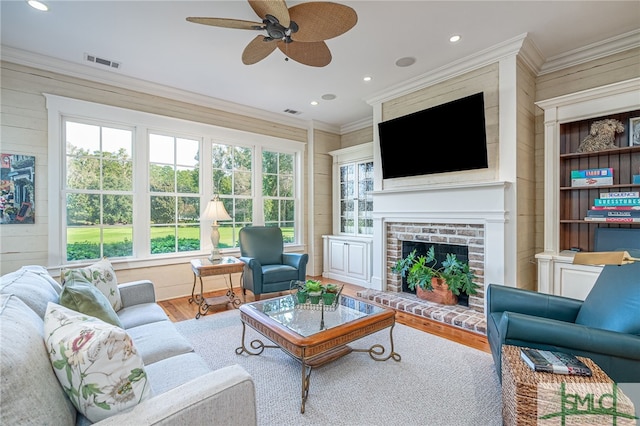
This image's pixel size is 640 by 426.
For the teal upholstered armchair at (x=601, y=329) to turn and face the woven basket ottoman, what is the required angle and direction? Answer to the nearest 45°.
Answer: approximately 90° to its left

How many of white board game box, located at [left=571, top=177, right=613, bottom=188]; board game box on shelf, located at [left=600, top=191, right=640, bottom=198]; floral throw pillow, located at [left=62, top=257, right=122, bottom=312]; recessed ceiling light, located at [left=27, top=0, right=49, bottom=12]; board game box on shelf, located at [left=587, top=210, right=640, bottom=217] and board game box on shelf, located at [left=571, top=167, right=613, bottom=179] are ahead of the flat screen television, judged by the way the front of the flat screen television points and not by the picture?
2

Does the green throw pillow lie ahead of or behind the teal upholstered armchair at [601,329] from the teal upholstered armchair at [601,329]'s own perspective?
ahead

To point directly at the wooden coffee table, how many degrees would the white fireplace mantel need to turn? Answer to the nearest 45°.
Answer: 0° — it already faces it

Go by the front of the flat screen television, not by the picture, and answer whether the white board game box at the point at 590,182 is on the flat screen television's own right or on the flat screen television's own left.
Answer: on the flat screen television's own left

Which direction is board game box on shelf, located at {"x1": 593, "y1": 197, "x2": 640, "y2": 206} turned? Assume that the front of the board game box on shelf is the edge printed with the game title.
toward the camera

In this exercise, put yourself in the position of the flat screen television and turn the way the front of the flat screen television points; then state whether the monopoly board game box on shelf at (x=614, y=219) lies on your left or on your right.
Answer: on your left

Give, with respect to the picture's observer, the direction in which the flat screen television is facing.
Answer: facing the viewer and to the left of the viewer

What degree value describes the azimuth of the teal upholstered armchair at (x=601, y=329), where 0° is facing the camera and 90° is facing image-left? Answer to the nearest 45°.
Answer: approximately 90°

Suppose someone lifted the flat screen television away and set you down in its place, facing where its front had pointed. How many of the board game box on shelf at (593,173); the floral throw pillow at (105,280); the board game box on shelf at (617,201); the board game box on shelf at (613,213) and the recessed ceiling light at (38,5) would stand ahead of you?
2

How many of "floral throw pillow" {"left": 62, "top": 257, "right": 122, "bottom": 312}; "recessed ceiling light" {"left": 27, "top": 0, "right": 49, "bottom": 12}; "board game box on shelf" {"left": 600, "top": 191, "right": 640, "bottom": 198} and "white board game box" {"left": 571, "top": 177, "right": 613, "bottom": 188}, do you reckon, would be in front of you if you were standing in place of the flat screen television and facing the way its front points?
2

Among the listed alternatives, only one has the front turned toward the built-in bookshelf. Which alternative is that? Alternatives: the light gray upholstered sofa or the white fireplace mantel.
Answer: the light gray upholstered sofa

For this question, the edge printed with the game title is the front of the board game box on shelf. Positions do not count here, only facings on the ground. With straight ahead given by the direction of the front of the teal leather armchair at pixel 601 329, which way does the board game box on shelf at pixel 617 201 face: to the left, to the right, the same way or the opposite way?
to the left

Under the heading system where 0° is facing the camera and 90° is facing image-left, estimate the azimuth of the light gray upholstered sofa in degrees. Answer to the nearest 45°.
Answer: approximately 270°
